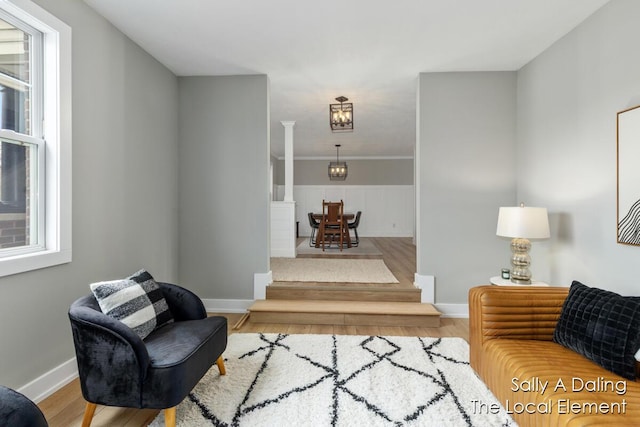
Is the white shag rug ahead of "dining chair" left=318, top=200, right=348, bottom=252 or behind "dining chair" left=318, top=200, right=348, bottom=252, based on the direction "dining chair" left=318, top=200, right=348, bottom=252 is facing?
behind

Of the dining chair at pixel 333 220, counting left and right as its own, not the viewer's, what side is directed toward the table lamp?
back

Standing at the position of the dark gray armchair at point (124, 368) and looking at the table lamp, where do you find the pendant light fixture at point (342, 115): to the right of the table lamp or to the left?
left

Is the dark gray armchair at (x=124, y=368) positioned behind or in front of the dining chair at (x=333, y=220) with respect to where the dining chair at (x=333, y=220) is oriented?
behind

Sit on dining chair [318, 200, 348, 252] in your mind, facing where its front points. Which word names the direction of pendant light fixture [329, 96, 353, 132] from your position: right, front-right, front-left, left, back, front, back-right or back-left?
back

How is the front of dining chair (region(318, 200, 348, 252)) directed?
away from the camera

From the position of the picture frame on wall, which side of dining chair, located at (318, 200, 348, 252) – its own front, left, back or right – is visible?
back

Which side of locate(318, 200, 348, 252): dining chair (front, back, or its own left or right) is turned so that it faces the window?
back

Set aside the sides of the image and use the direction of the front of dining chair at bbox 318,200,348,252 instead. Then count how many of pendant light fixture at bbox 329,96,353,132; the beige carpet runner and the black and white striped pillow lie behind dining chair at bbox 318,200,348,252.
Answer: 3

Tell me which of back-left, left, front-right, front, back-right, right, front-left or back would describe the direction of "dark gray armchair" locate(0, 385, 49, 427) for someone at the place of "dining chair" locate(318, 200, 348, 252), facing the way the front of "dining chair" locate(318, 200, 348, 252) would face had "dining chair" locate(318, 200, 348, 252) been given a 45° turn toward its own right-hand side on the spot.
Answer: back-right

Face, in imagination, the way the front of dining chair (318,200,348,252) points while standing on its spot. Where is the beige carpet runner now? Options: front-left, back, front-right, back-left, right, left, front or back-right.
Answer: back
